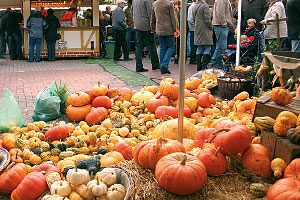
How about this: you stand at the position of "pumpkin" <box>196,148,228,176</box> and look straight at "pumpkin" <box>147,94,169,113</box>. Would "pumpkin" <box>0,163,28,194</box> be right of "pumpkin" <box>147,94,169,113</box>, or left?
left

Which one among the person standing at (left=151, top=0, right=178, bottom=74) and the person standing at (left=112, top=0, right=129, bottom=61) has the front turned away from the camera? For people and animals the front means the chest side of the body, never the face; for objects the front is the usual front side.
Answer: the person standing at (left=151, top=0, right=178, bottom=74)

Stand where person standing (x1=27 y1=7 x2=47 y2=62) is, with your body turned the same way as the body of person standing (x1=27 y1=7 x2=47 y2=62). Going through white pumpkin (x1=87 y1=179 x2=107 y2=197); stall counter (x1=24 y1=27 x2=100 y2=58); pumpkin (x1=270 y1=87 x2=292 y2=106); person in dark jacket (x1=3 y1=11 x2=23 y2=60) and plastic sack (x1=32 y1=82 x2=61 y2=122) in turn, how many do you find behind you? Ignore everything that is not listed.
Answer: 3

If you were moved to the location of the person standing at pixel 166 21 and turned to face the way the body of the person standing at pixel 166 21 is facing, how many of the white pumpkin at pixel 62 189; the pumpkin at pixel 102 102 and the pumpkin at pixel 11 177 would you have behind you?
3

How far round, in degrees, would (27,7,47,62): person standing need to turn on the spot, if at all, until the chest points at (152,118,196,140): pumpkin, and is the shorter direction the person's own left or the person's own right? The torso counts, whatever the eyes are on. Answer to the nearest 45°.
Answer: approximately 180°

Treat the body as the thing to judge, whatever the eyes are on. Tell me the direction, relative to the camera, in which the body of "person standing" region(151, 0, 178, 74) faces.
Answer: away from the camera

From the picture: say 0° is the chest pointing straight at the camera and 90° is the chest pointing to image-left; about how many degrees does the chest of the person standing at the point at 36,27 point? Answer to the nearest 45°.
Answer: approximately 180°

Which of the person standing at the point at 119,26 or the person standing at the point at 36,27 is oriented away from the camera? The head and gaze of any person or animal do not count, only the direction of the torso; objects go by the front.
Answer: the person standing at the point at 36,27

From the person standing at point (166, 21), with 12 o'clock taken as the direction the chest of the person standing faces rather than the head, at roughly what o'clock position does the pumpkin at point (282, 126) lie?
The pumpkin is roughly at 6 o'clock from the person standing.

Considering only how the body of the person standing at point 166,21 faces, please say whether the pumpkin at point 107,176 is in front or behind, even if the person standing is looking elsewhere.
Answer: behind

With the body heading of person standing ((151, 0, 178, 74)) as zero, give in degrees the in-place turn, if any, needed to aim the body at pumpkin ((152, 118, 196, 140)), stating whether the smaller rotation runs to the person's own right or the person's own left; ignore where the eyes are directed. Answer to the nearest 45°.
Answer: approximately 180°
